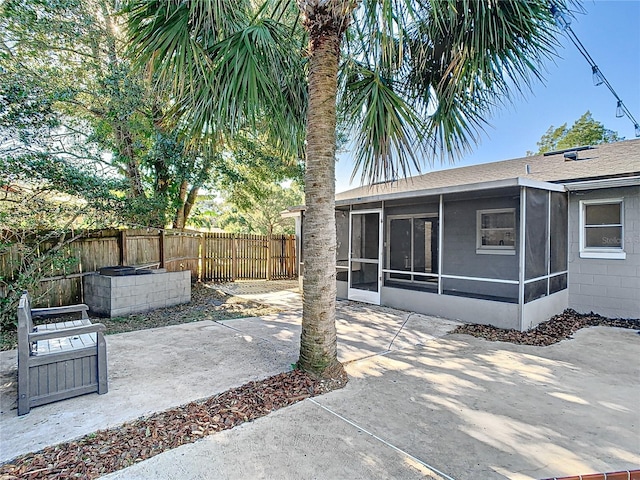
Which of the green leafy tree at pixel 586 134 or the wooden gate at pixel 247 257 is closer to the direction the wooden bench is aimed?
the green leafy tree

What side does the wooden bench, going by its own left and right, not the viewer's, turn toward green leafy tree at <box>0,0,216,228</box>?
left

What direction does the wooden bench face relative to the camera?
to the viewer's right

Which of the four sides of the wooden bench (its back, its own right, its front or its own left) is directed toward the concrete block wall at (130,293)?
left

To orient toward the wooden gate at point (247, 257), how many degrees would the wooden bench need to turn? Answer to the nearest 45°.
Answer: approximately 45° to its left
